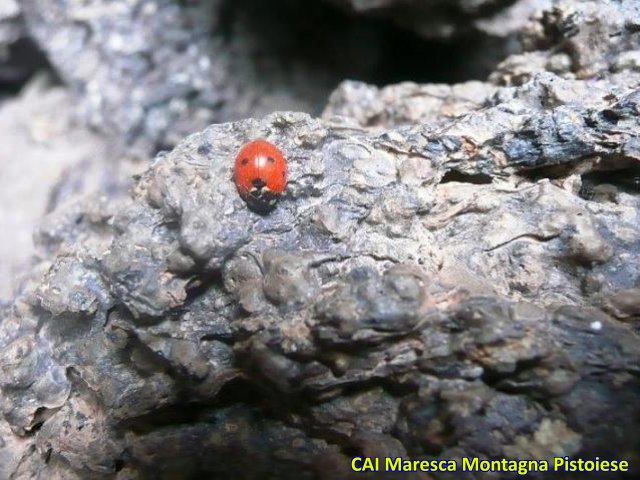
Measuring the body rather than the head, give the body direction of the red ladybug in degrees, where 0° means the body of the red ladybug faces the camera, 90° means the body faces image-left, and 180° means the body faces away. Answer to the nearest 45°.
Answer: approximately 0°
